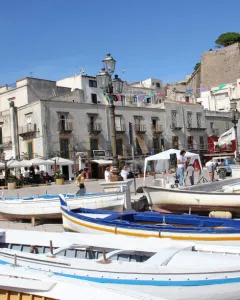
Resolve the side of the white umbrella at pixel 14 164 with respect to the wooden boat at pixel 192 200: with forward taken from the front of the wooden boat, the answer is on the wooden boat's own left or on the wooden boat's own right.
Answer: on the wooden boat's own right

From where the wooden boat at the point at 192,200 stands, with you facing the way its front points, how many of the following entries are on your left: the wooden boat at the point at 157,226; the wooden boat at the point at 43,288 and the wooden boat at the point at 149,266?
3

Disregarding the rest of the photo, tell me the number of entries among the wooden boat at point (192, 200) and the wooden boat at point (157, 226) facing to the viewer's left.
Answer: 2

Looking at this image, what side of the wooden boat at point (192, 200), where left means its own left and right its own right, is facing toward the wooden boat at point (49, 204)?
front

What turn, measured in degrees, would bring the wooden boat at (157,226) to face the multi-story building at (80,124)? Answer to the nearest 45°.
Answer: approximately 90° to its right

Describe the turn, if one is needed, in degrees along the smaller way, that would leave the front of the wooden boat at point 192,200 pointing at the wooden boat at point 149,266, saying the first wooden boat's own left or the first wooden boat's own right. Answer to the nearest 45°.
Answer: approximately 90° to the first wooden boat's own left

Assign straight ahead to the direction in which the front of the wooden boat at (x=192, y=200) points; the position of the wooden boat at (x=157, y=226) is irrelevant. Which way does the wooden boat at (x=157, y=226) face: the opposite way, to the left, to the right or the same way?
the same way

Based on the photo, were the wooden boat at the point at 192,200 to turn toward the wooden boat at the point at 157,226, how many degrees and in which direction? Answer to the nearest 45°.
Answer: approximately 90° to its left

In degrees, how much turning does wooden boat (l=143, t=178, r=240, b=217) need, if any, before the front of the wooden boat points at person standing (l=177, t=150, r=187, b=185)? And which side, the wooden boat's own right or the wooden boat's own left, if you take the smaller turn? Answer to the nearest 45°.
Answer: approximately 90° to the wooden boat's own right

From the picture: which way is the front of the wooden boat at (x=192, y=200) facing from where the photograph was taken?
facing to the left of the viewer

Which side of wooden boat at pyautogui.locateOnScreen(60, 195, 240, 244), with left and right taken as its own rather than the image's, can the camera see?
left

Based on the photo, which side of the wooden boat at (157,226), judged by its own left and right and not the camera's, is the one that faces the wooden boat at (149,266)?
left

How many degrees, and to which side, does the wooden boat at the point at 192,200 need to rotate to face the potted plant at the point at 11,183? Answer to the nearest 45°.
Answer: approximately 45° to its right
